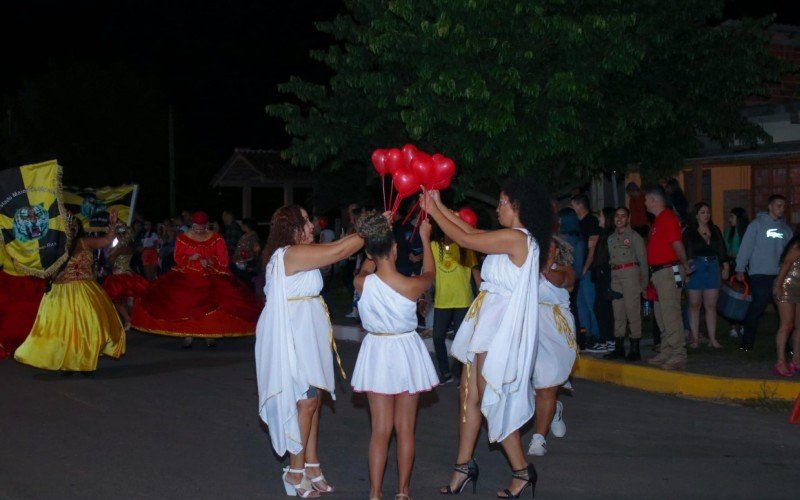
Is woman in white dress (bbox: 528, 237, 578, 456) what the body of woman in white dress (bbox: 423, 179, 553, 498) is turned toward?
no

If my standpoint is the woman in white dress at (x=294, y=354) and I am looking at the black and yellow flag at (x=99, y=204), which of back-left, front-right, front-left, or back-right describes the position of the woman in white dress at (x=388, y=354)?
back-right

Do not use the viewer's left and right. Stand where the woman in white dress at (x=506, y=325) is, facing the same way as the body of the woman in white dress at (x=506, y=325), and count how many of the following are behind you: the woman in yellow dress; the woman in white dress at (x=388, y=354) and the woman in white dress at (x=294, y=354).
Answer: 0

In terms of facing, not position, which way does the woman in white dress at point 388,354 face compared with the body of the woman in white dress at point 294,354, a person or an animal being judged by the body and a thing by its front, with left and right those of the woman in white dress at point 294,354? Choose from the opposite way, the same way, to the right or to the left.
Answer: to the left

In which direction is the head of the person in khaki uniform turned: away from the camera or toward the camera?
toward the camera

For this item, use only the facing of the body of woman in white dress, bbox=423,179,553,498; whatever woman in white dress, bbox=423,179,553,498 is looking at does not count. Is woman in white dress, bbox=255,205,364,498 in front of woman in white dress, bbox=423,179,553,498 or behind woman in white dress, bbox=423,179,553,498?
in front

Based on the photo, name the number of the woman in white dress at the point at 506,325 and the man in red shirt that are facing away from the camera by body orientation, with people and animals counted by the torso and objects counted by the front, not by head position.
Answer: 0

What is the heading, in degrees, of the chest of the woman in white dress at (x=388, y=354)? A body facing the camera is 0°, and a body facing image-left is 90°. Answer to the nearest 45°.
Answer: approximately 180°

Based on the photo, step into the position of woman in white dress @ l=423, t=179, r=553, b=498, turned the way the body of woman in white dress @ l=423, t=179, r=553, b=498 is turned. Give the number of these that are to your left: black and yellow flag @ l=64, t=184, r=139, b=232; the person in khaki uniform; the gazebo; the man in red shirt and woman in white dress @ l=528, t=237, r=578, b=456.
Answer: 0

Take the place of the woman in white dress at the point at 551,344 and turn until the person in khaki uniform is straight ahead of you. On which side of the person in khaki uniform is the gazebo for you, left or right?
left

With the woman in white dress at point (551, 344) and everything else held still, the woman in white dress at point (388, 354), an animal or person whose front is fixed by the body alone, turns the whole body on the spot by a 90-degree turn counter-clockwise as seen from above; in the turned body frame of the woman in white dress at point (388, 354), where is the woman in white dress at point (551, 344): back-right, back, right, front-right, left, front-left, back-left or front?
back-right

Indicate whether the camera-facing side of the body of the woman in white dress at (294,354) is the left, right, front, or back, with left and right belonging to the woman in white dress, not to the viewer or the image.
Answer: right

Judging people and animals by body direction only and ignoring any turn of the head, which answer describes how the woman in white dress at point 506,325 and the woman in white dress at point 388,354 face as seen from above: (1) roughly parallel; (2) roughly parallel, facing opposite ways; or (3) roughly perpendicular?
roughly perpendicular

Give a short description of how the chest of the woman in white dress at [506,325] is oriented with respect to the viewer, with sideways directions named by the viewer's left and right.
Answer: facing to the left of the viewer
